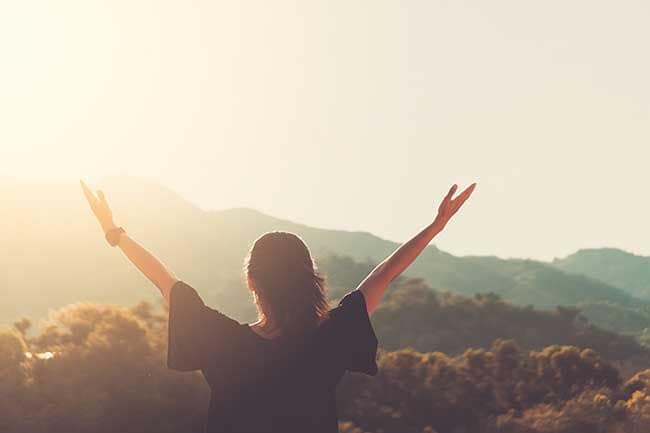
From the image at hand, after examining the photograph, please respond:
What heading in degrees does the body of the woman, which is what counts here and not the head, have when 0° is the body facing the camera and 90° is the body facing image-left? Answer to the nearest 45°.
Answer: approximately 180°
